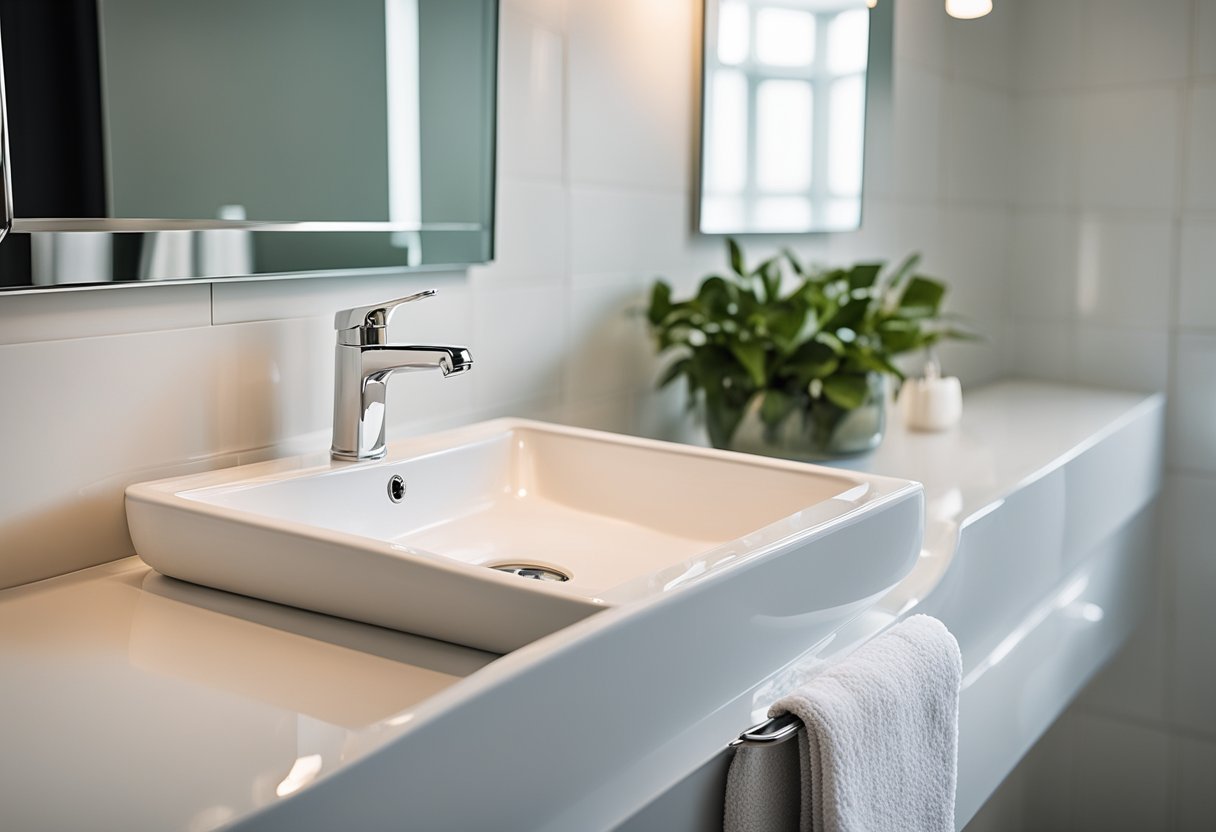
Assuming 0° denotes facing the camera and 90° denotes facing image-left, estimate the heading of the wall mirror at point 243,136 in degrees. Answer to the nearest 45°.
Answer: approximately 315°

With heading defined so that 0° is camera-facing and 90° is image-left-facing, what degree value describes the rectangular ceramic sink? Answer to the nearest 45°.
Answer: approximately 315°

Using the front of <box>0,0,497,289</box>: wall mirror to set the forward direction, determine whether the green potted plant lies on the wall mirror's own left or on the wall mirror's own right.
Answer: on the wall mirror's own left

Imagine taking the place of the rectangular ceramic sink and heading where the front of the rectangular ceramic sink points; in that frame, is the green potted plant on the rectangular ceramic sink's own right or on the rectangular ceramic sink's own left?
on the rectangular ceramic sink's own left
